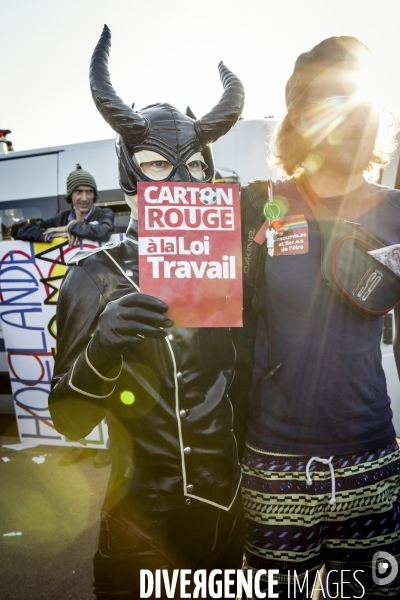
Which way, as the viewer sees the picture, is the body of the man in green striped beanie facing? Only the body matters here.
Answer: toward the camera

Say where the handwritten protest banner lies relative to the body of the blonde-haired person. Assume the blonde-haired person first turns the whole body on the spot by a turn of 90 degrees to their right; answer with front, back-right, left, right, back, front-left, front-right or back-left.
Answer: front-right

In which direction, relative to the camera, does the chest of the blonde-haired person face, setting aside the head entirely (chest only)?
toward the camera

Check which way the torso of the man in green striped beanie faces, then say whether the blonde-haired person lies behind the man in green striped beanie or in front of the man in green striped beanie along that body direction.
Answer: in front

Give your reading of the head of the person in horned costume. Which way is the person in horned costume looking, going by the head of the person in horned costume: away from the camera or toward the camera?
toward the camera

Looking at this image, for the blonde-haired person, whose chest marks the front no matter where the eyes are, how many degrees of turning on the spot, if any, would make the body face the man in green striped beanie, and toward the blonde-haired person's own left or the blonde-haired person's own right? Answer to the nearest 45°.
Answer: approximately 135° to the blonde-haired person's own right

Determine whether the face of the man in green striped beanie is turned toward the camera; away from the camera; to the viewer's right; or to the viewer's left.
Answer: toward the camera

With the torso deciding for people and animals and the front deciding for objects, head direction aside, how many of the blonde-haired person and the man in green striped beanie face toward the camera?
2
